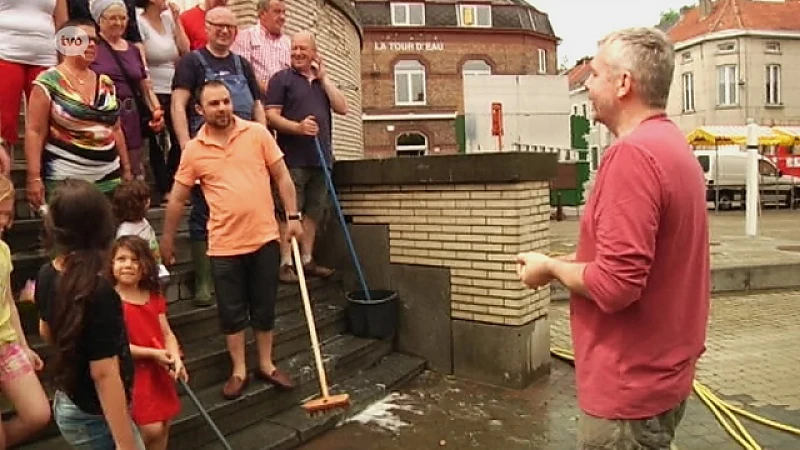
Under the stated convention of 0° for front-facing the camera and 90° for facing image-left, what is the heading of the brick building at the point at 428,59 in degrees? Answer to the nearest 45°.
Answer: approximately 0°

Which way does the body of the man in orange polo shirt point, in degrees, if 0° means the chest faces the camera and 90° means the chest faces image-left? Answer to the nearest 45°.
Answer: approximately 0°

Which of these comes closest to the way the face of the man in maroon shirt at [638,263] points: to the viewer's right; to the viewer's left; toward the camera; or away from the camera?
to the viewer's left

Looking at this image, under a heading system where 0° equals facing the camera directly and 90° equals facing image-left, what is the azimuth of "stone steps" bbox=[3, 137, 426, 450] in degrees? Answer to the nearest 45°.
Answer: approximately 315°

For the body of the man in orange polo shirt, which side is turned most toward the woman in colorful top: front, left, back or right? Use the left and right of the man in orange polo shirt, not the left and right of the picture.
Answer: right

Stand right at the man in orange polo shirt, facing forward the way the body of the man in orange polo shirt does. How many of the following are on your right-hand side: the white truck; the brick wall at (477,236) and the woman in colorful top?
1

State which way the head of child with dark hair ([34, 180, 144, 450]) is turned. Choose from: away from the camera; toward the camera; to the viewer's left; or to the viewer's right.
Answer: away from the camera

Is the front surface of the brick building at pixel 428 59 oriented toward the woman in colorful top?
yes

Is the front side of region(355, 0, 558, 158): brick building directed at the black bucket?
yes

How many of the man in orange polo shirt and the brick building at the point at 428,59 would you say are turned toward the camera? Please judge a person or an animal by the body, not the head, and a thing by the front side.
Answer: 2
